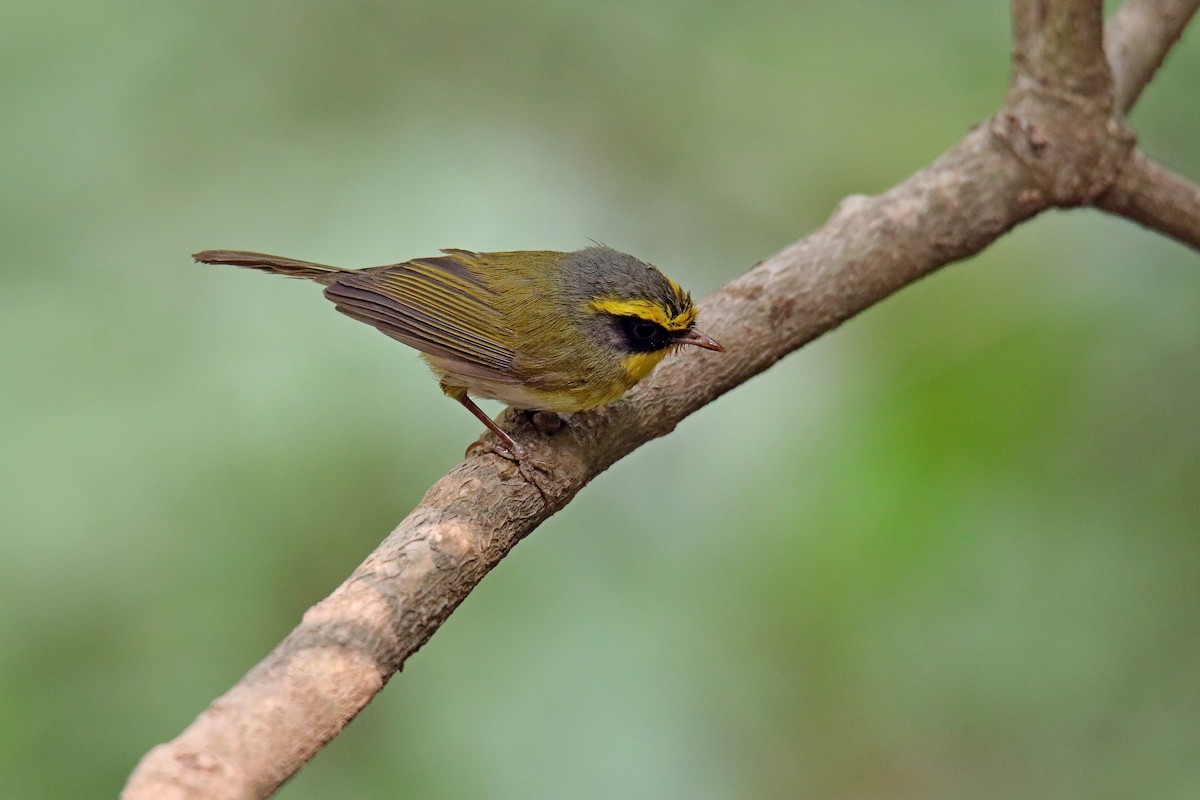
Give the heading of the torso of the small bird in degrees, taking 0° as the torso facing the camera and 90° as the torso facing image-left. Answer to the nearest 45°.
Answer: approximately 270°
